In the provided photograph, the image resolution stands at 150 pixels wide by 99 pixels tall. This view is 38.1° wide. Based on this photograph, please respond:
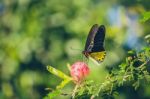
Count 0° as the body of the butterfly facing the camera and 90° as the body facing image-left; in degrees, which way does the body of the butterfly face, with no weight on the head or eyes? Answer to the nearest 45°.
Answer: approximately 90°
